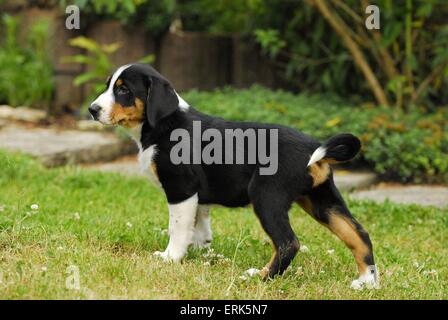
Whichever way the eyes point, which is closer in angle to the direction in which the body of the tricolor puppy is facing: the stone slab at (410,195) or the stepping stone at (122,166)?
the stepping stone

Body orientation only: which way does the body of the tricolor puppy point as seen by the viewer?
to the viewer's left

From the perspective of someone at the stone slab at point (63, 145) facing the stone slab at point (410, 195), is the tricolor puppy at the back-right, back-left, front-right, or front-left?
front-right

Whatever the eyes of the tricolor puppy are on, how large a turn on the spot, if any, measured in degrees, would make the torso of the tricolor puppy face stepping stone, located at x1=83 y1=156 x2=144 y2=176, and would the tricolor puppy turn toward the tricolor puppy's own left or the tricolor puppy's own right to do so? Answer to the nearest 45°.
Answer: approximately 90° to the tricolor puppy's own right

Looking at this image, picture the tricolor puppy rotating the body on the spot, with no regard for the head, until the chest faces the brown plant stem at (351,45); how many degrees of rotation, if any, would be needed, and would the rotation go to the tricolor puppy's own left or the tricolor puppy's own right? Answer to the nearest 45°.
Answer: approximately 90° to the tricolor puppy's own right

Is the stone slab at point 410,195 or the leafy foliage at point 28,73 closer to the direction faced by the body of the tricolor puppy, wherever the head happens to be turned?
the leafy foliage

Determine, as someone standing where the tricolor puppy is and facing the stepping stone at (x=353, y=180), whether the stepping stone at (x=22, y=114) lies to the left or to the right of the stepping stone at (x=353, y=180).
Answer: left

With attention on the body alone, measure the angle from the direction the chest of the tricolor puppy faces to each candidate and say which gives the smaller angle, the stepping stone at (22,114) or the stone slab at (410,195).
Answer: the stepping stone

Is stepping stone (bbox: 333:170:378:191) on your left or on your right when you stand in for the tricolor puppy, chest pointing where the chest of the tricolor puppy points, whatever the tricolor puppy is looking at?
on your right

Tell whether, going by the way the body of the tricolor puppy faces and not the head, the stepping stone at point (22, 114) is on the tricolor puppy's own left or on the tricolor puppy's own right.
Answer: on the tricolor puppy's own right

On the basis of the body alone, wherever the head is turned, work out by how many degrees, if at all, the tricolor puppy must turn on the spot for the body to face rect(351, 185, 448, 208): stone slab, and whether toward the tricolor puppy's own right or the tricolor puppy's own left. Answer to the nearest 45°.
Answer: approximately 135° to the tricolor puppy's own right

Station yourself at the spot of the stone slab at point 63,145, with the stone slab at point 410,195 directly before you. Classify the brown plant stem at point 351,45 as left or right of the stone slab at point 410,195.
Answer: left
